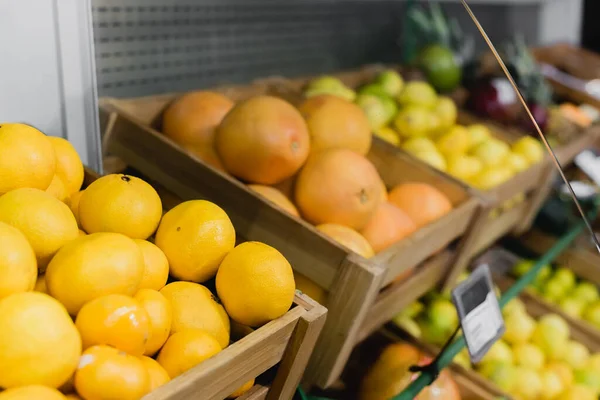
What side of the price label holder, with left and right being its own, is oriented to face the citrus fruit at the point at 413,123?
back

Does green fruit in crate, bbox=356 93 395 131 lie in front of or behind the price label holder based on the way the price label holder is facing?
behind

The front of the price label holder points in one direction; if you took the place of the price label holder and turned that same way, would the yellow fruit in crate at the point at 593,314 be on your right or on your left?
on your left

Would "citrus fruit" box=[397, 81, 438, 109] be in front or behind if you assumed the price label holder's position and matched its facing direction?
behind

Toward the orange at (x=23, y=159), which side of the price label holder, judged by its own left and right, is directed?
right

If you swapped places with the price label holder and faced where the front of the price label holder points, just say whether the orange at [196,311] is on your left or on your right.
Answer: on your right

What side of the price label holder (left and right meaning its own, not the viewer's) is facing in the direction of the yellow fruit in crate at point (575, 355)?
left

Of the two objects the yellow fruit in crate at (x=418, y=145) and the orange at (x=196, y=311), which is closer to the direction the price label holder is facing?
the orange

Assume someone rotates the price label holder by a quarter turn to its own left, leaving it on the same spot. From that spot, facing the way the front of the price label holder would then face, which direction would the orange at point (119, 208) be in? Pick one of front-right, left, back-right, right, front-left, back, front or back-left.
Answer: back

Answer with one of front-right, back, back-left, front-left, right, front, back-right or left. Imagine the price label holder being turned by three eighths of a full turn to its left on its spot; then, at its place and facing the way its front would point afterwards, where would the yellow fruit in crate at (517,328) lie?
front

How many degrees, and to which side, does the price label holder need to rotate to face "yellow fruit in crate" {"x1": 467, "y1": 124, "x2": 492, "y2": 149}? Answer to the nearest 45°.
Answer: approximately 135° to its left

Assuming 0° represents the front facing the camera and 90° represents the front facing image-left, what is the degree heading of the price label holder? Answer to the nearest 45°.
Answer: approximately 315°

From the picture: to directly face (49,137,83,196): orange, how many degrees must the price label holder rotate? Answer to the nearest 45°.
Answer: approximately 90° to its right

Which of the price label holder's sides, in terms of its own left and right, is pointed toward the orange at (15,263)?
right

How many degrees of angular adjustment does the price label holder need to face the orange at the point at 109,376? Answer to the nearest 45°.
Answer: approximately 90° to its right

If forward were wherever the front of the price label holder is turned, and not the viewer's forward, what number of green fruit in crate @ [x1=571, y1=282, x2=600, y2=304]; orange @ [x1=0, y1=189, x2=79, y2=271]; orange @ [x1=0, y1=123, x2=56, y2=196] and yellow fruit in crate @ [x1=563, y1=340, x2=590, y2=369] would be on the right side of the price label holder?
2

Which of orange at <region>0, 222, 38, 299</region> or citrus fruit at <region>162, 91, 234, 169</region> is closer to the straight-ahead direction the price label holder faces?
the orange
